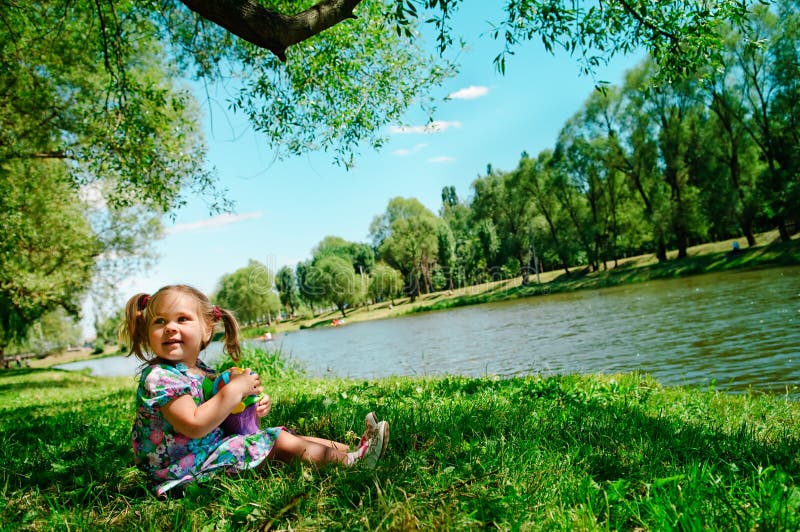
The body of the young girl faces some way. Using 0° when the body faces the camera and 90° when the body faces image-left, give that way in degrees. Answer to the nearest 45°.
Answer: approximately 270°

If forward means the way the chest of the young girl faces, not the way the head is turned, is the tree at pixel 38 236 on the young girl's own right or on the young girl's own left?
on the young girl's own left
